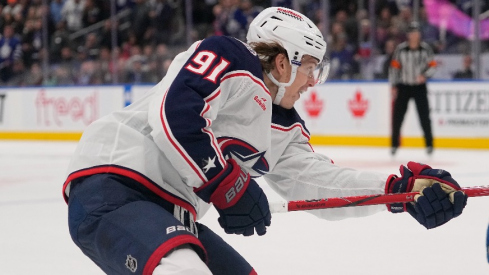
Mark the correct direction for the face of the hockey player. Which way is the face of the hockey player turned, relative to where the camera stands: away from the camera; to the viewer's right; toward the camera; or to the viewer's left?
to the viewer's right

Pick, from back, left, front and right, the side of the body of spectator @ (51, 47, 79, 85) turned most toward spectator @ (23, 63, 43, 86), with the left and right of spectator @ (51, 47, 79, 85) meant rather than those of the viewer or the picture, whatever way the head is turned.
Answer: right

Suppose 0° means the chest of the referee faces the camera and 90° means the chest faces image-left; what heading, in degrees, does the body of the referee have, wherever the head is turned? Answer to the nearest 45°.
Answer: approximately 0°

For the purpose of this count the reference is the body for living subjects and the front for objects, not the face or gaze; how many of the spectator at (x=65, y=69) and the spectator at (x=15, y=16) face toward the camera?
2

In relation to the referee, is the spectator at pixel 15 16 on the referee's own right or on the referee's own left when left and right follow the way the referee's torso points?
on the referee's own right

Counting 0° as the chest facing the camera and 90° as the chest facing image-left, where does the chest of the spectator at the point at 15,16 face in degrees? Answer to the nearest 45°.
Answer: approximately 0°
